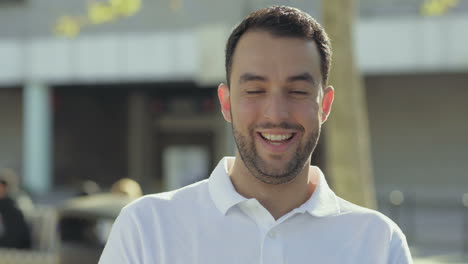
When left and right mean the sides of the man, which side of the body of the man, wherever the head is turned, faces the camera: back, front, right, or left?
front

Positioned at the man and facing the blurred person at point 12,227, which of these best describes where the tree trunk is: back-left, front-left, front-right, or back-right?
front-right

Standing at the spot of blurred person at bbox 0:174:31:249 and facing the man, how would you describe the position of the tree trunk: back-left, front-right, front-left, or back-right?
front-left

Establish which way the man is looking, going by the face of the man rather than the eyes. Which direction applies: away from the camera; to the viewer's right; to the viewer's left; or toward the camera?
toward the camera

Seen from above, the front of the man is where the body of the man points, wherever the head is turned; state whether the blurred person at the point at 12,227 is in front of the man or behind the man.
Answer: behind

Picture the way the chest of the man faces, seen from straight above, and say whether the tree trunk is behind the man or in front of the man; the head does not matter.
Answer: behind

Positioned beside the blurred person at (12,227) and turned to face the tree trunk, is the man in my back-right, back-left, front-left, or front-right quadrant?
front-right
